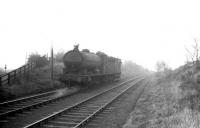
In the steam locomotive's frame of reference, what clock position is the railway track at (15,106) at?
The railway track is roughly at 11 o'clock from the steam locomotive.

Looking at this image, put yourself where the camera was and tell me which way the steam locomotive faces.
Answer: facing the viewer and to the left of the viewer

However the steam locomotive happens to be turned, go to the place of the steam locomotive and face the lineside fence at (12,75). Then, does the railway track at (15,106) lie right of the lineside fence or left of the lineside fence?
left

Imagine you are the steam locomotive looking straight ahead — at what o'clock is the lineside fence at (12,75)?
The lineside fence is roughly at 1 o'clock from the steam locomotive.
